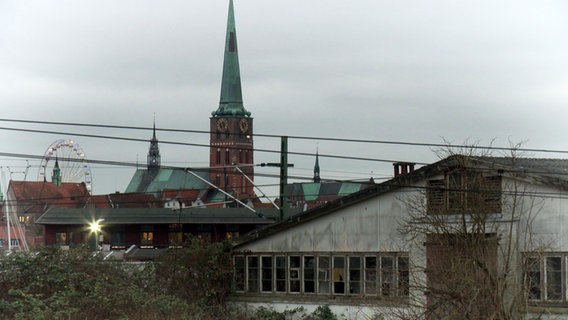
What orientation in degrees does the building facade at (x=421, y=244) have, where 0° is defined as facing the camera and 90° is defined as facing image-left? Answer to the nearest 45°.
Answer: approximately 0°
